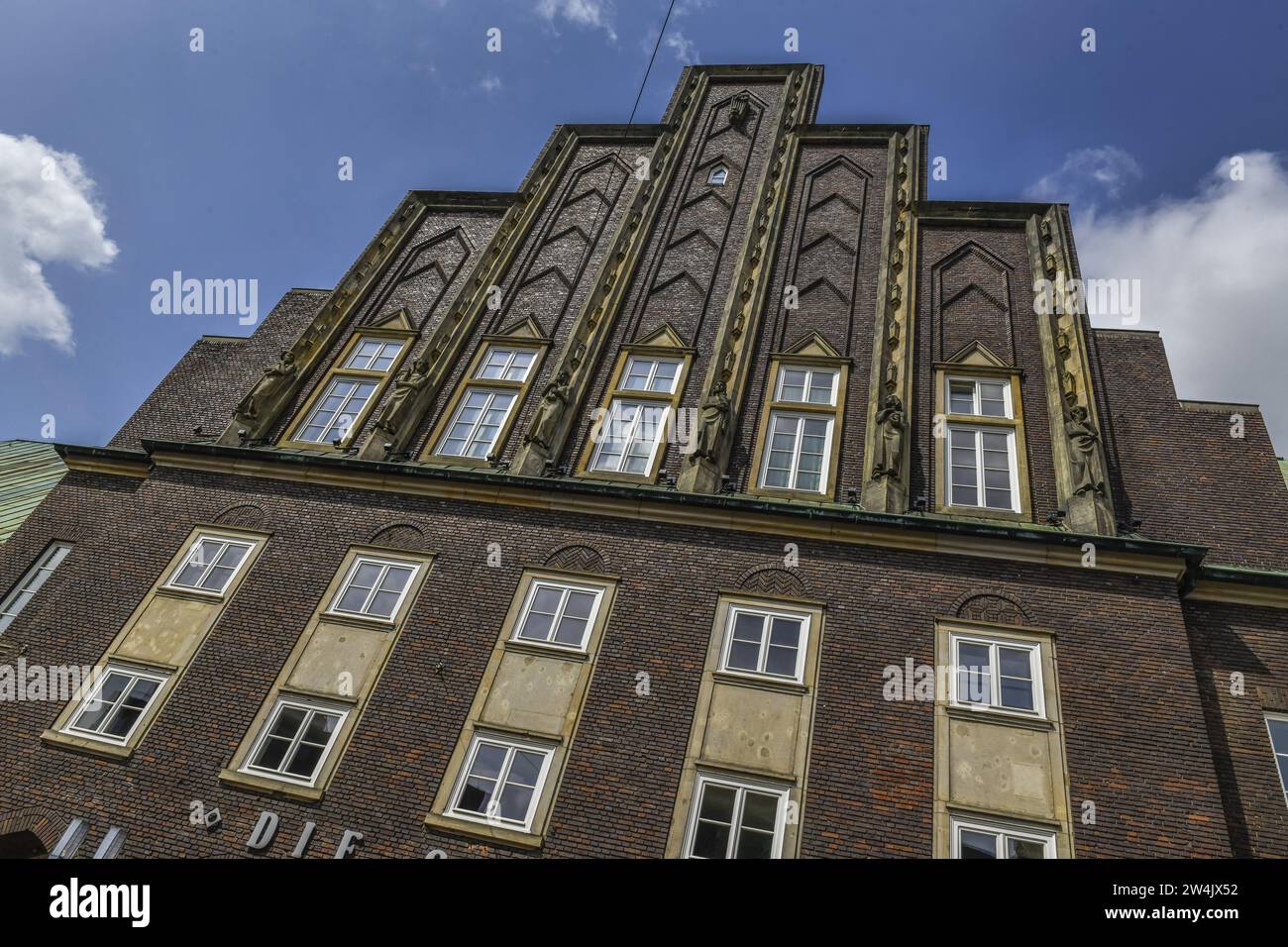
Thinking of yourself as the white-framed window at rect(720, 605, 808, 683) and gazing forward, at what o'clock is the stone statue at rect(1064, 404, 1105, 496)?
The stone statue is roughly at 9 o'clock from the white-framed window.

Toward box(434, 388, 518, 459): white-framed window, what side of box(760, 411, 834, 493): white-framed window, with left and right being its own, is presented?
right

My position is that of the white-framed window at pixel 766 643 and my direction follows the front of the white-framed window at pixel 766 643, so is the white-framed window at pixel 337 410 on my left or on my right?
on my right

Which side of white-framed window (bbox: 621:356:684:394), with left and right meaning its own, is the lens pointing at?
front

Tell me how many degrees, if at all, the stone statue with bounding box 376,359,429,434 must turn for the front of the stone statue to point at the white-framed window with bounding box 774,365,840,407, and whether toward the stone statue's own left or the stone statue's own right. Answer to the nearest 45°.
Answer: approximately 45° to the stone statue's own left

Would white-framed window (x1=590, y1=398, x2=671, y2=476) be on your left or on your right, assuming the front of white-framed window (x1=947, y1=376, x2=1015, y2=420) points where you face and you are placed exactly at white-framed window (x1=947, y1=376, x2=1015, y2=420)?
on your right

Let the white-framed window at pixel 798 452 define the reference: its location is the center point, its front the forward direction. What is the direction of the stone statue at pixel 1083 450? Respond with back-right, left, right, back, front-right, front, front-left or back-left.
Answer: left

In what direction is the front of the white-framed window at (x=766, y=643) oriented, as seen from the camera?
facing the viewer

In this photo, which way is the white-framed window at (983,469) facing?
toward the camera
